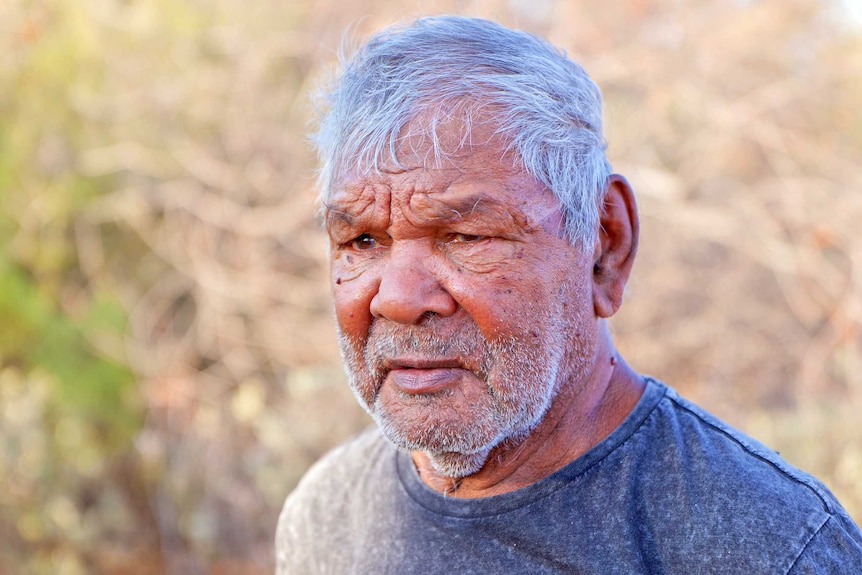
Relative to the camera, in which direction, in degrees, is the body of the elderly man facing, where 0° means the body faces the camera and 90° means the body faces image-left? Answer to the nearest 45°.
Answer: approximately 45°

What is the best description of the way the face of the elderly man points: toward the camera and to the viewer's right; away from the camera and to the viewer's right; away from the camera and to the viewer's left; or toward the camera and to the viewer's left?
toward the camera and to the viewer's left
